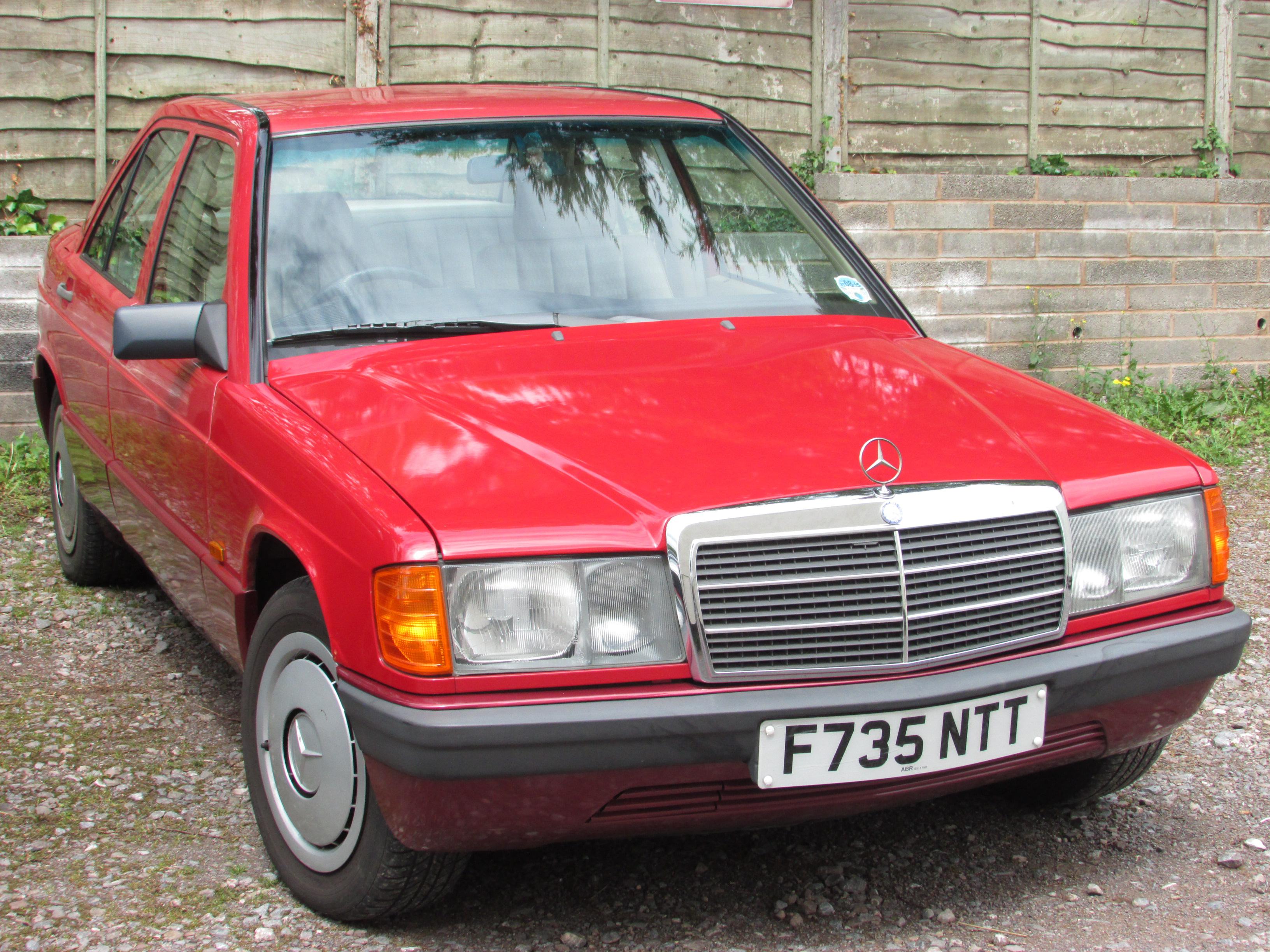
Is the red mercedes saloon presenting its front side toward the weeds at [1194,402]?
no

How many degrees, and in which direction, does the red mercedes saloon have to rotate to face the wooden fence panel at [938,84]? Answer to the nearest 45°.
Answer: approximately 135° to its left

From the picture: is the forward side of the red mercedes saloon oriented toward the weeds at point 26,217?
no

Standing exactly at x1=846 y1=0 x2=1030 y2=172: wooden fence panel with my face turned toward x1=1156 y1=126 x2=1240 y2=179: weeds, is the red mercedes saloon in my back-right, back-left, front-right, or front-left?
back-right

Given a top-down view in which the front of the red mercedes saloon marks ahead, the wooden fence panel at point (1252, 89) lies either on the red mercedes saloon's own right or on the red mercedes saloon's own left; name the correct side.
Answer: on the red mercedes saloon's own left

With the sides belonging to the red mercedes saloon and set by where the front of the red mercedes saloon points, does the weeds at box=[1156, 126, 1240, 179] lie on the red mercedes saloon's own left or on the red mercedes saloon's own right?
on the red mercedes saloon's own left

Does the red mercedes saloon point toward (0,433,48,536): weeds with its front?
no

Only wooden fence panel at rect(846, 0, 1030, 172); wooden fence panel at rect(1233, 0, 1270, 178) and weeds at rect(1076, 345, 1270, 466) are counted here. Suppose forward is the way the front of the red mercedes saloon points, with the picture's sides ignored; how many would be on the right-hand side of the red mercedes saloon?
0

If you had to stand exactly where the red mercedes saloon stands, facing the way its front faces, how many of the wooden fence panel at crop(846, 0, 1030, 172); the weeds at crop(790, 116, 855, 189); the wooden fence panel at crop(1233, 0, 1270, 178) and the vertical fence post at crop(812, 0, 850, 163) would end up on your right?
0

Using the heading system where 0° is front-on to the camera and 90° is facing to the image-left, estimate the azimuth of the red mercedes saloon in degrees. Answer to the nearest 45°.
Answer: approximately 315°

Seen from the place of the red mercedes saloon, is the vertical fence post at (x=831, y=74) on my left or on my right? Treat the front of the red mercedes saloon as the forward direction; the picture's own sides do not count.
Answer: on my left
